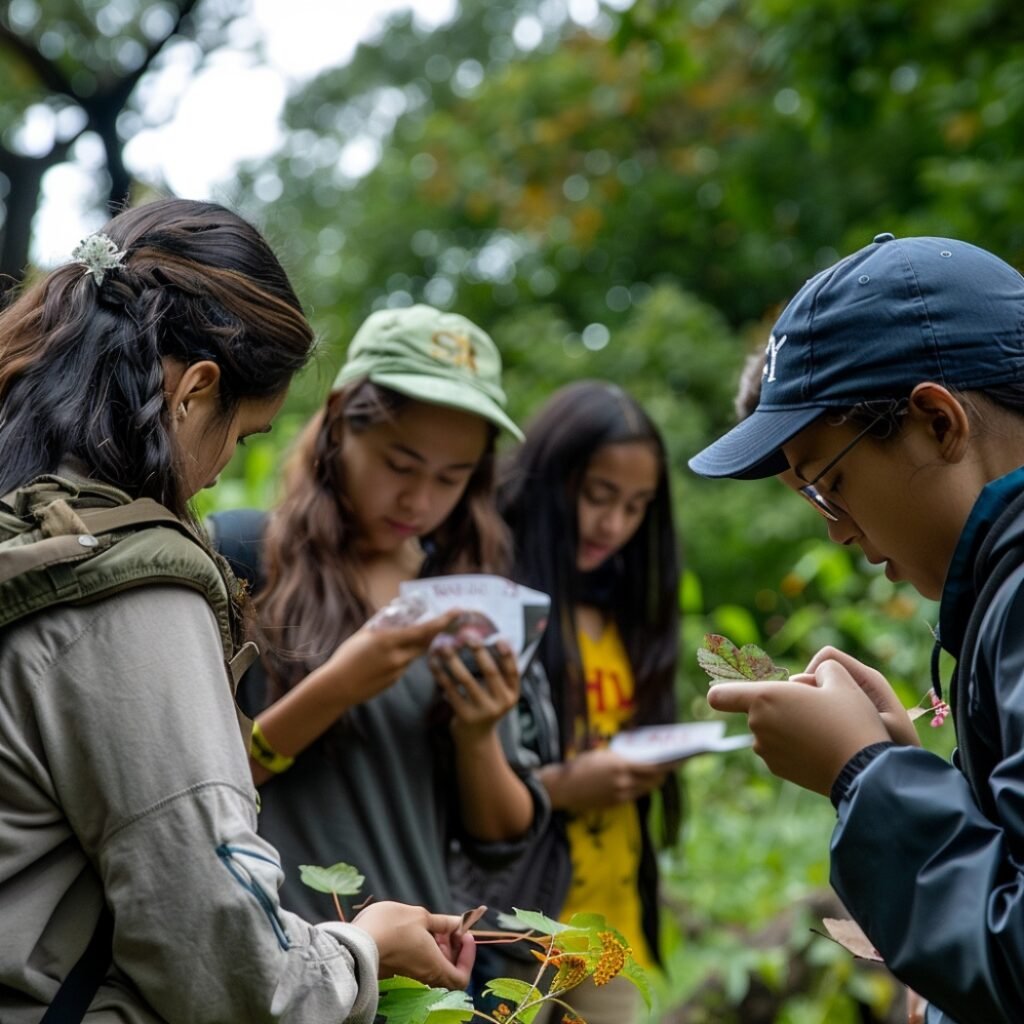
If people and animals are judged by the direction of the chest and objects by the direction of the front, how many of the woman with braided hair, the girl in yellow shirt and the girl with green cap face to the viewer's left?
0

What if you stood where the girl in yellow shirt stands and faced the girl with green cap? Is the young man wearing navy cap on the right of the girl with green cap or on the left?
left

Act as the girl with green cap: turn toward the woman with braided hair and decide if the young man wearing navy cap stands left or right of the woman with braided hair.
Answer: left

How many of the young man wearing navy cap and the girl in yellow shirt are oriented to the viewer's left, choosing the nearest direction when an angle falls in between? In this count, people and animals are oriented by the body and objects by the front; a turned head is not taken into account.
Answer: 1

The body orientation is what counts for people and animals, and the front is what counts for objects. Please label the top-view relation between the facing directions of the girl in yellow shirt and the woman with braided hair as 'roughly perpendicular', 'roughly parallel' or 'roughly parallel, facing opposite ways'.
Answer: roughly perpendicular

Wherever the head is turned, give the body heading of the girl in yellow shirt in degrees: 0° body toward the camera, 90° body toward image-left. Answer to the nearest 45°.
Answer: approximately 315°

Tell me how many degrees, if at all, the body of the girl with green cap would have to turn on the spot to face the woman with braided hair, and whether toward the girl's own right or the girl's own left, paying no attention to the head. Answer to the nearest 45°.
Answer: approximately 45° to the girl's own right

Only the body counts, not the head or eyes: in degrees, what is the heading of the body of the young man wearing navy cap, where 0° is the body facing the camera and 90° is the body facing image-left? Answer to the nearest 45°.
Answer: approximately 90°

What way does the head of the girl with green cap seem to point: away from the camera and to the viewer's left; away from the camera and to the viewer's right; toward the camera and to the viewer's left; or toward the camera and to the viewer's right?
toward the camera and to the viewer's right

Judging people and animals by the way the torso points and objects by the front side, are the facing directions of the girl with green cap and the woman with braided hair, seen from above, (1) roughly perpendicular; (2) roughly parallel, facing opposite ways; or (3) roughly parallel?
roughly perpendicular

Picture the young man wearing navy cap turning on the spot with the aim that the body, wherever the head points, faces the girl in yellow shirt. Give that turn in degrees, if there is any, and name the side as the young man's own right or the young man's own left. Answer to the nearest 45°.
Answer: approximately 90° to the young man's own right

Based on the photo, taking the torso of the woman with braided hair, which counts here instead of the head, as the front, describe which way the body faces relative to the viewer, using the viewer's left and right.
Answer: facing away from the viewer and to the right of the viewer

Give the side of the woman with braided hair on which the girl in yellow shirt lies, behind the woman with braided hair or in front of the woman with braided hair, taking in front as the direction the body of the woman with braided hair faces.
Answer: in front

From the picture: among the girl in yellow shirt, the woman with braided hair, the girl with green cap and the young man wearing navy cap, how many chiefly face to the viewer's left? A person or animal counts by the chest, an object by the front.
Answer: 1
